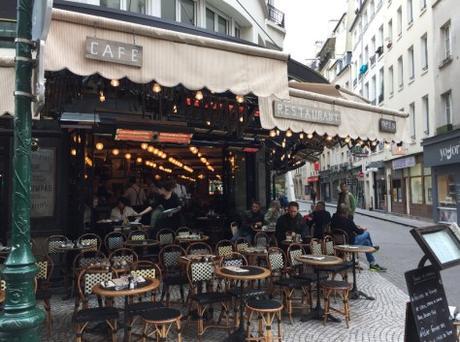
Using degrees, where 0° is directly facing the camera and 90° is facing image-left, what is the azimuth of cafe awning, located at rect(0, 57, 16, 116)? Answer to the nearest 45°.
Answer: approximately 0°

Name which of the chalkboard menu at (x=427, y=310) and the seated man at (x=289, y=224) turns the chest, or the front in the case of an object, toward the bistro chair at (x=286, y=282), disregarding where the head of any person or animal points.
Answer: the seated man

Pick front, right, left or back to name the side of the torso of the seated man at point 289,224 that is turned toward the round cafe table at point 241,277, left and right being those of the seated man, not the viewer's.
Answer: front

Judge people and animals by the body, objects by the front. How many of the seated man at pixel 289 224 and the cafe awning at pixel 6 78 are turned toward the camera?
2

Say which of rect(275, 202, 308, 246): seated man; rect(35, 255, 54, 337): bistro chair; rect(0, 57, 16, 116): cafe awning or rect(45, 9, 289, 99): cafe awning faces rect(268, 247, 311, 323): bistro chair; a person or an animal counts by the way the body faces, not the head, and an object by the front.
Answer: the seated man
